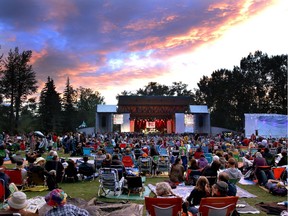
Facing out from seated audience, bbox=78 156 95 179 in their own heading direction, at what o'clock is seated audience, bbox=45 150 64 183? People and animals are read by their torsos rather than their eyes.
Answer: seated audience, bbox=45 150 64 183 is roughly at 8 o'clock from seated audience, bbox=78 156 95 179.

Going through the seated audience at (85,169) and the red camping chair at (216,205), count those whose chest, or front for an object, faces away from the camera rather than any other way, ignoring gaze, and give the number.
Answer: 2

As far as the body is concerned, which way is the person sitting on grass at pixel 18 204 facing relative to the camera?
away from the camera

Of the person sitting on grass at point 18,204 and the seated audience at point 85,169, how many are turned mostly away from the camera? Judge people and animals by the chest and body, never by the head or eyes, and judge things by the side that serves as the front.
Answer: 2

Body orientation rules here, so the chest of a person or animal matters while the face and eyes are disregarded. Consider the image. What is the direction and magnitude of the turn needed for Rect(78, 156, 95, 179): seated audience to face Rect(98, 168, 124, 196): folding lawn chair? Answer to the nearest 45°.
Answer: approximately 180°

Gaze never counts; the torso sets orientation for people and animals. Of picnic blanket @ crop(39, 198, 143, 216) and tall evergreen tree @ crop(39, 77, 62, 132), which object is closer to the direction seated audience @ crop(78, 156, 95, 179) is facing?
the tall evergreen tree

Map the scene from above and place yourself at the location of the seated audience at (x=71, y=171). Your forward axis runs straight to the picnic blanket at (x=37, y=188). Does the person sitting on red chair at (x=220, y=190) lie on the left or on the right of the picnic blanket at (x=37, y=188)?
left

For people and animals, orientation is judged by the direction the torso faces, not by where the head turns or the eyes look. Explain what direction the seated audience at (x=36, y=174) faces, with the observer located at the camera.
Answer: facing away from the viewer and to the right of the viewer

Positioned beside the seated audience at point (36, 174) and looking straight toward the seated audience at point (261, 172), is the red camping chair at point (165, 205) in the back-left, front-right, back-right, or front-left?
front-right

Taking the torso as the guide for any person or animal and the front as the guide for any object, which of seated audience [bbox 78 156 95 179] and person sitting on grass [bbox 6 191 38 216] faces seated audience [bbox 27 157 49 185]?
the person sitting on grass

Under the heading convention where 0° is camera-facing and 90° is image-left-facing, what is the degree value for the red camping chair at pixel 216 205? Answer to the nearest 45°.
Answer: approximately 180°

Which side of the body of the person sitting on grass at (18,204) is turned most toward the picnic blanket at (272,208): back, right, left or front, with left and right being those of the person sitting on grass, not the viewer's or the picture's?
right

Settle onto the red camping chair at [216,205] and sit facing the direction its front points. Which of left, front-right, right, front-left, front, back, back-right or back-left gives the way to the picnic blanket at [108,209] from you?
front-left

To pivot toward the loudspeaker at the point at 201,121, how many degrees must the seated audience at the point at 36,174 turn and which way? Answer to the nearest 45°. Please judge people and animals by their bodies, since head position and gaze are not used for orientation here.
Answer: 0° — they already face it

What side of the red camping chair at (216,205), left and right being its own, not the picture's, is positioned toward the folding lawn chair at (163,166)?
front

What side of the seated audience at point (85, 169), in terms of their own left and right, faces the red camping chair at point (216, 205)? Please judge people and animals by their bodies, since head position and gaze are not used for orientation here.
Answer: back

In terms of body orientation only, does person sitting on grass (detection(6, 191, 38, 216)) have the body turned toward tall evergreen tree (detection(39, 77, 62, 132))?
yes

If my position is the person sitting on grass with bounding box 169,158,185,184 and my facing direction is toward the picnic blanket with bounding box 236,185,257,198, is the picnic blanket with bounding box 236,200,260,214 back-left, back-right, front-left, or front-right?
front-right

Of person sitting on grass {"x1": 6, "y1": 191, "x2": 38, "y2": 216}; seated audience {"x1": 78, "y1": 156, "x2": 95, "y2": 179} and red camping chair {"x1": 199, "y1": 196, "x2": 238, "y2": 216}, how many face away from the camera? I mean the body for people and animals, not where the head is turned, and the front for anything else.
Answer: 3

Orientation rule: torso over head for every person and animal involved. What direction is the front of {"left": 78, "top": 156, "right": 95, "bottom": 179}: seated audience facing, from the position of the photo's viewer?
facing away from the viewer
